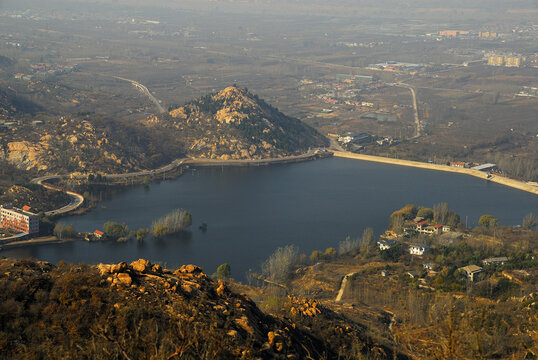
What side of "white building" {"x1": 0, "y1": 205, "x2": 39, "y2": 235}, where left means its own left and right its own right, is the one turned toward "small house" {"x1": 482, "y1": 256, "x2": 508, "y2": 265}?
left

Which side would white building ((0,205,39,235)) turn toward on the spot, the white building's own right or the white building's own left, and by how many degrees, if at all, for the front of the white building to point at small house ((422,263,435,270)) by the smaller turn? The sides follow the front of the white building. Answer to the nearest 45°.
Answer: approximately 90° to the white building's own left

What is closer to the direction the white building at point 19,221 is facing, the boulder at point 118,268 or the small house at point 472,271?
the boulder

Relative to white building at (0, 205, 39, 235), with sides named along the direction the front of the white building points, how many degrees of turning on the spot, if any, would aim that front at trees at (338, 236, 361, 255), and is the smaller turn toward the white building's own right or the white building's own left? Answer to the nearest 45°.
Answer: approximately 90° to the white building's own left

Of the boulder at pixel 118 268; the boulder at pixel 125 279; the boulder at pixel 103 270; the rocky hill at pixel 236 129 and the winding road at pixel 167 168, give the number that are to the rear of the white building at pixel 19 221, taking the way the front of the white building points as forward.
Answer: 2

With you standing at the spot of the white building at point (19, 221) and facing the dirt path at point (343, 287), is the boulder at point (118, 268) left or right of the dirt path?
right

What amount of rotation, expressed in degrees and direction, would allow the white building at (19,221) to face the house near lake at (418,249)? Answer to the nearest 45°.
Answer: approximately 90° to its left

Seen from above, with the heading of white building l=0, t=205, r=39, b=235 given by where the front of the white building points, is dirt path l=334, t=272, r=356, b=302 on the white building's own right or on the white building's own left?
on the white building's own left

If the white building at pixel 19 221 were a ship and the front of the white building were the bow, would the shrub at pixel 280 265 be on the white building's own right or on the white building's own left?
on the white building's own left

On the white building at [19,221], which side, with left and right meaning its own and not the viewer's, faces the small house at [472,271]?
left

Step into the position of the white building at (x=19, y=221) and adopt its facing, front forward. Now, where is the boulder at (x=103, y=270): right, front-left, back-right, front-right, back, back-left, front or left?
front-left

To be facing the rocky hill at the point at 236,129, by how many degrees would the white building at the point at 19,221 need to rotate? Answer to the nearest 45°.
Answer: approximately 180°
